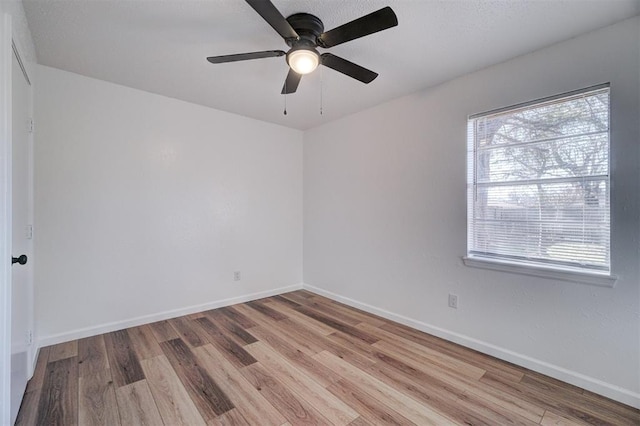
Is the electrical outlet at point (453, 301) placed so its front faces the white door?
yes
